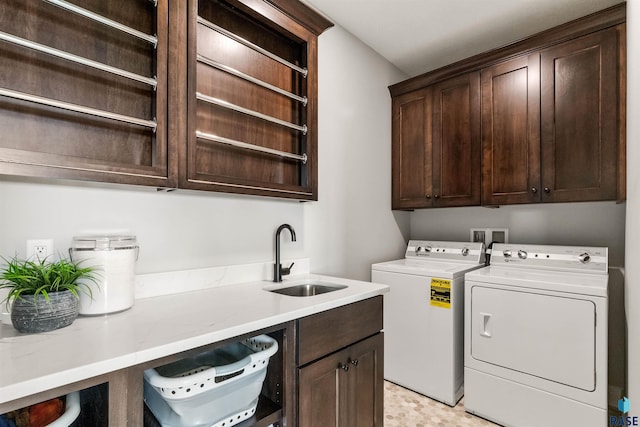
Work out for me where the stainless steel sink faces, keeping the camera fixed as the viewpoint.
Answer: facing the viewer and to the right of the viewer

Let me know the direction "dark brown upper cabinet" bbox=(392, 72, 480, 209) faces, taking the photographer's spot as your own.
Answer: facing the viewer and to the left of the viewer

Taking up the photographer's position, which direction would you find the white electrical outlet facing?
facing the viewer

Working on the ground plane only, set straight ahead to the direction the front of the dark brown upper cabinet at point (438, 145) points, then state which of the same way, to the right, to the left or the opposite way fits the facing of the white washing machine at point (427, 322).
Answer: the same way

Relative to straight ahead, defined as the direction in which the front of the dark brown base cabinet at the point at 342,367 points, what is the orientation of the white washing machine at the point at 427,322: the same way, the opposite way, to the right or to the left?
to the right

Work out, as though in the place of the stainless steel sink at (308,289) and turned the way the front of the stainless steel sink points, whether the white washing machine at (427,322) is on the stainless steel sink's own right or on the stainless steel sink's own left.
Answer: on the stainless steel sink's own left

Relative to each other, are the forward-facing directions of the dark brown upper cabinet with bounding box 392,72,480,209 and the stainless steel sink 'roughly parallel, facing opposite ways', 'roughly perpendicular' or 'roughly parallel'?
roughly perpendicular

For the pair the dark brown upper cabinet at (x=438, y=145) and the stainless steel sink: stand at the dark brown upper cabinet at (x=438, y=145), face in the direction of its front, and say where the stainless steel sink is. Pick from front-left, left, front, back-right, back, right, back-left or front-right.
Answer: front

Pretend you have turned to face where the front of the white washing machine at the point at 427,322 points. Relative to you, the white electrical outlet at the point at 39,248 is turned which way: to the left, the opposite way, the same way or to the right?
to the left
